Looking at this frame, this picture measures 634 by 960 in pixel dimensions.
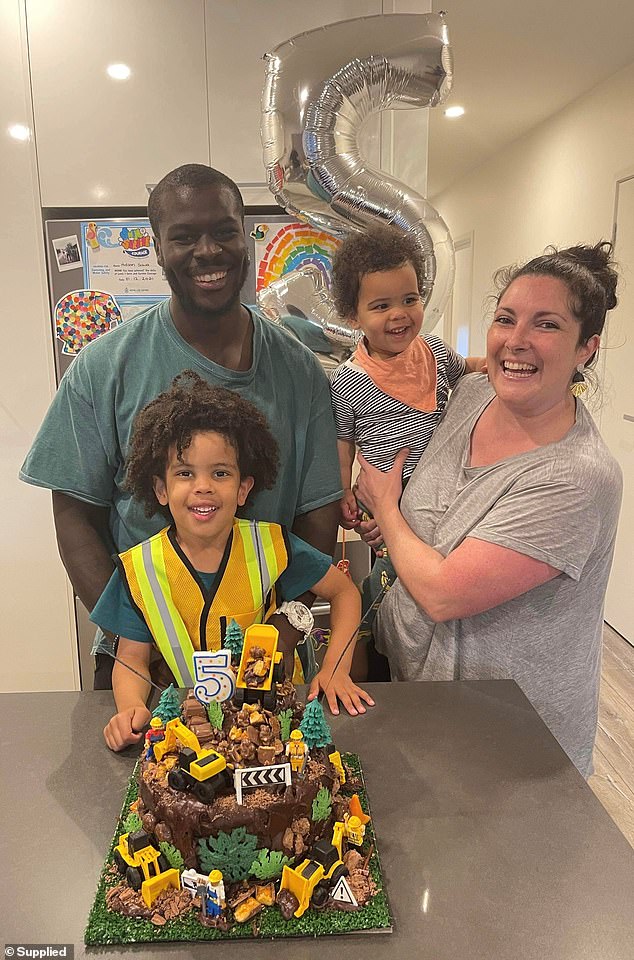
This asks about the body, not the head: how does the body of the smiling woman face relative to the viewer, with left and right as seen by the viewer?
facing the viewer and to the left of the viewer

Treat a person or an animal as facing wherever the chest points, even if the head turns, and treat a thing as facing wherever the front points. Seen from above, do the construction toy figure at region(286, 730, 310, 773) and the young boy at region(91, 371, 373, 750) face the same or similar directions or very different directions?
same or similar directions

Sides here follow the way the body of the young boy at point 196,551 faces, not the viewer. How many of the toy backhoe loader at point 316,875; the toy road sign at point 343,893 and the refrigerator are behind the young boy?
1

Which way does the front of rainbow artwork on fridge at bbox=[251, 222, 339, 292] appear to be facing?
toward the camera

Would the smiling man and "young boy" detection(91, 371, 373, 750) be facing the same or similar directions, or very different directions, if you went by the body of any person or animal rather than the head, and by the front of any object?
same or similar directions

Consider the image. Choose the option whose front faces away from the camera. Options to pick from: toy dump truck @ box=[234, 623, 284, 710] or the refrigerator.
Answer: the toy dump truck

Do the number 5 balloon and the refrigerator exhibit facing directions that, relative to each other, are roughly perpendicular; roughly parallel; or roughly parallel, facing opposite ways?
roughly parallel

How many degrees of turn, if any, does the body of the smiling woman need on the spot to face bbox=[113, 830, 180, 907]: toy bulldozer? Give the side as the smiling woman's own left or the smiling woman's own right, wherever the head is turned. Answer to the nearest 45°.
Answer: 0° — they already face it

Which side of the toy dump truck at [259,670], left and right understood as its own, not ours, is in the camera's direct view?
back

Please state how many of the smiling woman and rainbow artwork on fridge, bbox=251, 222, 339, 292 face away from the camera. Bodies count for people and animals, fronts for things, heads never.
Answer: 0

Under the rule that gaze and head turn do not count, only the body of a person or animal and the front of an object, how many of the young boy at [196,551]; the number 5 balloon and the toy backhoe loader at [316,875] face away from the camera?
0

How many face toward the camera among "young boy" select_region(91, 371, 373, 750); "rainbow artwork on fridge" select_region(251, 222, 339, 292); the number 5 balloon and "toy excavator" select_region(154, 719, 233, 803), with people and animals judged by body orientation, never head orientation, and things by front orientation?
3

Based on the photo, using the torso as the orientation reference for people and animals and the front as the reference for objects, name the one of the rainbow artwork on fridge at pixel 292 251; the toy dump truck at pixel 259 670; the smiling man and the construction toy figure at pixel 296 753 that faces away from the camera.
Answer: the toy dump truck

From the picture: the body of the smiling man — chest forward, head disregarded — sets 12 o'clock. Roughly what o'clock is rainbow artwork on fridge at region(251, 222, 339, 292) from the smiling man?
The rainbow artwork on fridge is roughly at 7 o'clock from the smiling man.

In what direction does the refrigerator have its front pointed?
toward the camera

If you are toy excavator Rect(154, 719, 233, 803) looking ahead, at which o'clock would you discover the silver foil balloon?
The silver foil balloon is roughly at 2 o'clock from the toy excavator.
